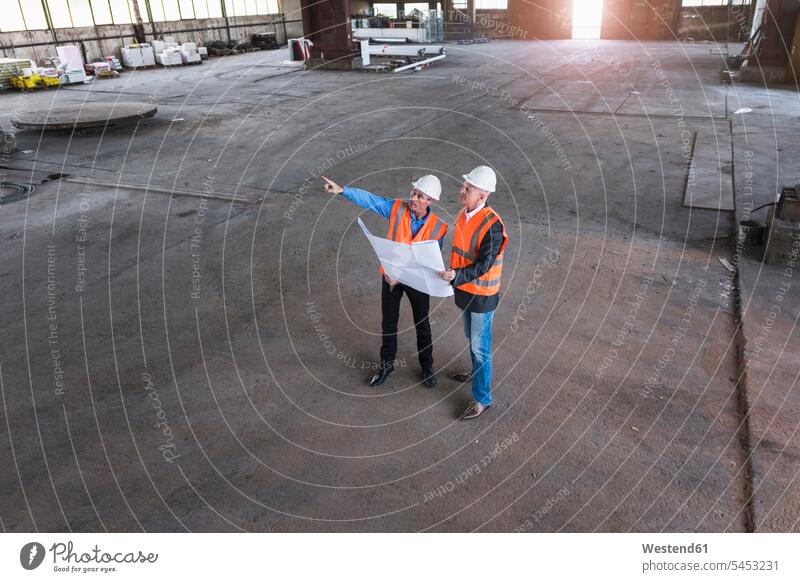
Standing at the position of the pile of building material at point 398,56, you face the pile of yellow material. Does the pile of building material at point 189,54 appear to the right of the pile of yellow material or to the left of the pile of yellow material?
right

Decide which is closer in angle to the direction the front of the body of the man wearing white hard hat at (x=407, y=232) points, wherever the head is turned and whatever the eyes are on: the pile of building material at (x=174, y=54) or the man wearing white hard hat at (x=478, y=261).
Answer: the man wearing white hard hat

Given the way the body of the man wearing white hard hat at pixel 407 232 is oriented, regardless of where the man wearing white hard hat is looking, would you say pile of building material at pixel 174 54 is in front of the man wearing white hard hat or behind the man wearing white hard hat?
behind

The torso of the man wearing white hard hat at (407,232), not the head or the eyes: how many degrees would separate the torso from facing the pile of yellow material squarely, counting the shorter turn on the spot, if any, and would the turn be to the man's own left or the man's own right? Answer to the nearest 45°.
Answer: approximately 135° to the man's own right

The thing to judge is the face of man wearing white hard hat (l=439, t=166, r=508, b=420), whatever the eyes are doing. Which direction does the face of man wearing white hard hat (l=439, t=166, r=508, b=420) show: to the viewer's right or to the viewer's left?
to the viewer's left

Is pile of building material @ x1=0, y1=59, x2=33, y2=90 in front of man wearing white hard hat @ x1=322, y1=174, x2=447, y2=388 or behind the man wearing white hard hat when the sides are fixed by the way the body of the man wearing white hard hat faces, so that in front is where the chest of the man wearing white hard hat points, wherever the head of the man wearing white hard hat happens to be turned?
behind

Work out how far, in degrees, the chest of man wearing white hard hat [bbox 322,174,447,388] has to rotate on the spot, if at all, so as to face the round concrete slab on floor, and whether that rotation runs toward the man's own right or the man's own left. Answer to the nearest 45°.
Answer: approximately 135° to the man's own right

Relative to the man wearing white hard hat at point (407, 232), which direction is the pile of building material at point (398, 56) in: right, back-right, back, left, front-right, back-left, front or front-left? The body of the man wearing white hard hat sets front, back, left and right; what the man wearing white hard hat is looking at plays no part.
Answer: back

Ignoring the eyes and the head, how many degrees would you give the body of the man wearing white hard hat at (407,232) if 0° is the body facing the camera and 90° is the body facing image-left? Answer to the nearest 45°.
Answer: approximately 0°

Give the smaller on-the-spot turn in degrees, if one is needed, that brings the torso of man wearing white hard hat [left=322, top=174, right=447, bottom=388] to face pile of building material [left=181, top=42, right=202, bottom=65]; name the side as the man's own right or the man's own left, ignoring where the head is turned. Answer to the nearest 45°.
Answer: approximately 180°
